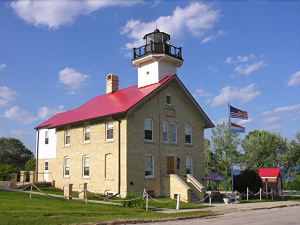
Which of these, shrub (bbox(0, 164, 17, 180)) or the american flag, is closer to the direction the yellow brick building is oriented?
the american flag

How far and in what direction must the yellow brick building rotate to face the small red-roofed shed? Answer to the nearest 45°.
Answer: approximately 90° to its left

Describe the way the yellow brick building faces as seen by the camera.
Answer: facing the viewer and to the right of the viewer

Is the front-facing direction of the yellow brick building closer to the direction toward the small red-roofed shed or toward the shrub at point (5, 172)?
the small red-roofed shed

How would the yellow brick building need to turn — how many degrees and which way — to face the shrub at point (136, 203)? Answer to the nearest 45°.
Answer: approximately 45° to its right

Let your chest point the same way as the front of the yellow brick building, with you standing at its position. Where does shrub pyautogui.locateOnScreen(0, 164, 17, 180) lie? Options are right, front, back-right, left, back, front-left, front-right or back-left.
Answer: back

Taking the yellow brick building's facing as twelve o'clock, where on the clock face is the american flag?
The american flag is roughly at 11 o'clock from the yellow brick building.
